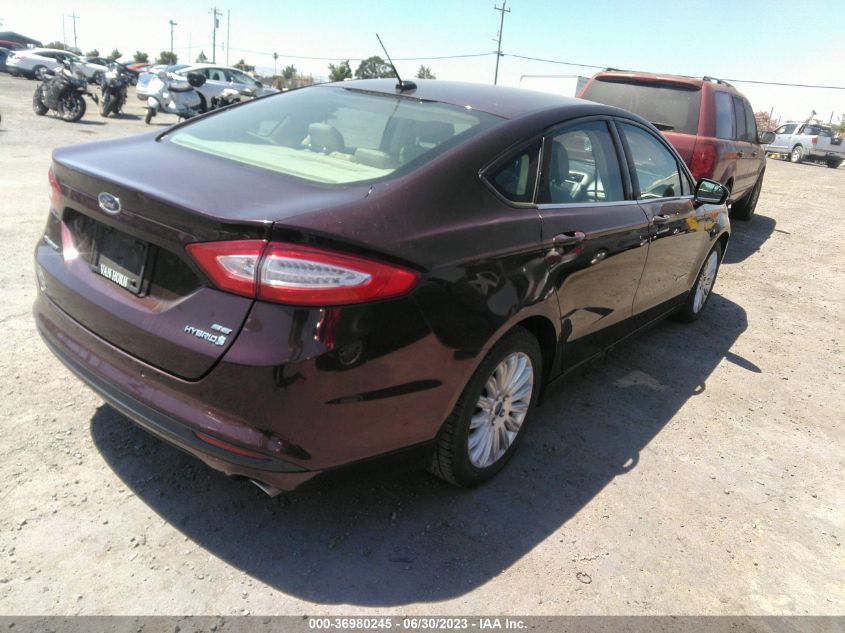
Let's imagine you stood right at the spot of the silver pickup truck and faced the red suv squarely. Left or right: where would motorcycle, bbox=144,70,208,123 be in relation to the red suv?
right

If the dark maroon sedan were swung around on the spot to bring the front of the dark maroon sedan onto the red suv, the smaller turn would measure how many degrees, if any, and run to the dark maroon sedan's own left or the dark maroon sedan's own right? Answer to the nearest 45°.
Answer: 0° — it already faces it

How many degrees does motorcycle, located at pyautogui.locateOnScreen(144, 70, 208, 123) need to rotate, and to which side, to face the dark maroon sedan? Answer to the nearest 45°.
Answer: approximately 45° to its left

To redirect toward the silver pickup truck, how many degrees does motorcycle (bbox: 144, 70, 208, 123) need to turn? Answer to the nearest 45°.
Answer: approximately 135° to its left

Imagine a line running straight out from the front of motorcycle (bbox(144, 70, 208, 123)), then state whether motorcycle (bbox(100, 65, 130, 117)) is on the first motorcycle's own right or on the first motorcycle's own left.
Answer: on the first motorcycle's own right

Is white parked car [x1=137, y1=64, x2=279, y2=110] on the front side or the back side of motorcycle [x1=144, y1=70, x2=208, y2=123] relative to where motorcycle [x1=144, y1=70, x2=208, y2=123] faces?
on the back side

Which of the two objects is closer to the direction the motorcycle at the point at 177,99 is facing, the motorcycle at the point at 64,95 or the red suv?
the motorcycle

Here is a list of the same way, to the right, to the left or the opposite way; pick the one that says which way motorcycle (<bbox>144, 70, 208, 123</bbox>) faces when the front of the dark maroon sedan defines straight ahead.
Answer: the opposite way

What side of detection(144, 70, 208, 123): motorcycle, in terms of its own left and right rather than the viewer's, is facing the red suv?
left

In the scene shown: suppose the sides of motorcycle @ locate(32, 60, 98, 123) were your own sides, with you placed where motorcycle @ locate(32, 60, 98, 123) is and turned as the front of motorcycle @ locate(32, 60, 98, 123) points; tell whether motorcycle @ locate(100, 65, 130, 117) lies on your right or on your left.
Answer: on your left

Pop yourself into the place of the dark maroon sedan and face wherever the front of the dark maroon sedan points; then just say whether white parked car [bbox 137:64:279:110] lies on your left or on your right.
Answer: on your left

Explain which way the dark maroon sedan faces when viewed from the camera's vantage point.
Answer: facing away from the viewer and to the right of the viewer
